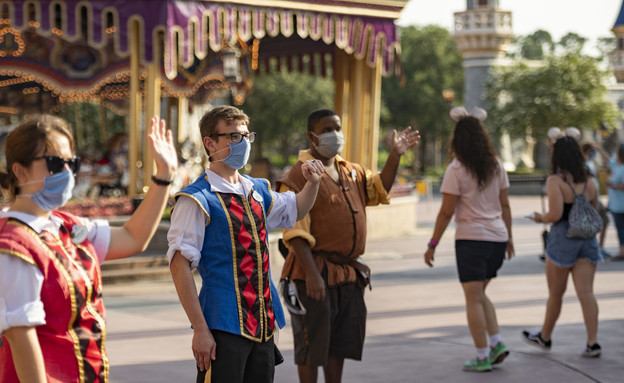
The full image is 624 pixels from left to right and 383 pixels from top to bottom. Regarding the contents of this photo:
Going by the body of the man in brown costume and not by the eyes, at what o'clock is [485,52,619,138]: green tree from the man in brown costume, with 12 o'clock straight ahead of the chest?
The green tree is roughly at 8 o'clock from the man in brown costume.

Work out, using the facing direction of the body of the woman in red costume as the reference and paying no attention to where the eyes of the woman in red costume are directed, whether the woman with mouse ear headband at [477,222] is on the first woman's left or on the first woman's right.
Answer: on the first woman's left

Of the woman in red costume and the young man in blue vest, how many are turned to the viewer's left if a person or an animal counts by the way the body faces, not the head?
0

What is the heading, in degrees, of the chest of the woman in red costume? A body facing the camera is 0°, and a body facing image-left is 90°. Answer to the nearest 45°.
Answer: approximately 315°

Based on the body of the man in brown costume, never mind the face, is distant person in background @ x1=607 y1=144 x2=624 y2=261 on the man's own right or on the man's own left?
on the man's own left

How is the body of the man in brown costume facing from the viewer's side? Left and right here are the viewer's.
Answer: facing the viewer and to the right of the viewer

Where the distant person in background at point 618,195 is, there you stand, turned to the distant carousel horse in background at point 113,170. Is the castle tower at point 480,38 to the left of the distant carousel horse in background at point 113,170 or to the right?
right

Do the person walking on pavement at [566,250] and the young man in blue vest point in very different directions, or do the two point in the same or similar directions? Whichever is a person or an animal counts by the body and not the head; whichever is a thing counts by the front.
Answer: very different directions

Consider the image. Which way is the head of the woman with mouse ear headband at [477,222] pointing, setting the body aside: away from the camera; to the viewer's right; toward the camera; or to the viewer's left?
away from the camera

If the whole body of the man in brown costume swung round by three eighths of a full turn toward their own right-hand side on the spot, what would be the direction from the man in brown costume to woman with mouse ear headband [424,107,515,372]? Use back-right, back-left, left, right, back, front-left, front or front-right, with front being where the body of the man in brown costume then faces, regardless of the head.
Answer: back-right

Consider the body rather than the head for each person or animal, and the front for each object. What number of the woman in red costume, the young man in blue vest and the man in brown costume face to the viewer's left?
0

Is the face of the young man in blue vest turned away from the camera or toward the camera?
toward the camera
